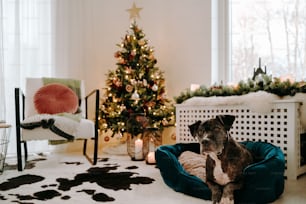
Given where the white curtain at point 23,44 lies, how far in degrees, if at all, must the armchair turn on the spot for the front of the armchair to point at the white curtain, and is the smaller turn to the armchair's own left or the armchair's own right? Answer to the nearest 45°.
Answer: approximately 180°

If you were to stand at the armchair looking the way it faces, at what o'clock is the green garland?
The green garland is roughly at 10 o'clock from the armchair.

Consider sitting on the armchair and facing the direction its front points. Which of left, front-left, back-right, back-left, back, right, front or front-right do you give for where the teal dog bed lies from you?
front-left

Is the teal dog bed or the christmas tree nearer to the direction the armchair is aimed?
the teal dog bed

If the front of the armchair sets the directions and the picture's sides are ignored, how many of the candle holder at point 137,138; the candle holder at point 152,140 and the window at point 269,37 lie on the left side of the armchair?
3

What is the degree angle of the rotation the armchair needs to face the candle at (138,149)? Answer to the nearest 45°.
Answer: approximately 90° to its left

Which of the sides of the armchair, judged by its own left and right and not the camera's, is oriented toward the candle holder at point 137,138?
left

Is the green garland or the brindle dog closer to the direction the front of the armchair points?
the brindle dog

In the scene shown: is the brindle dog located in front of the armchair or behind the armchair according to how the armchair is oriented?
in front

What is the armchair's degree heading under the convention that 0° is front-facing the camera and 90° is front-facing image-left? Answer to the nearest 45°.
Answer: approximately 0°

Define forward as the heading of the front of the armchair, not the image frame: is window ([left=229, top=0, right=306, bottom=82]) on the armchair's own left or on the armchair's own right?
on the armchair's own left
